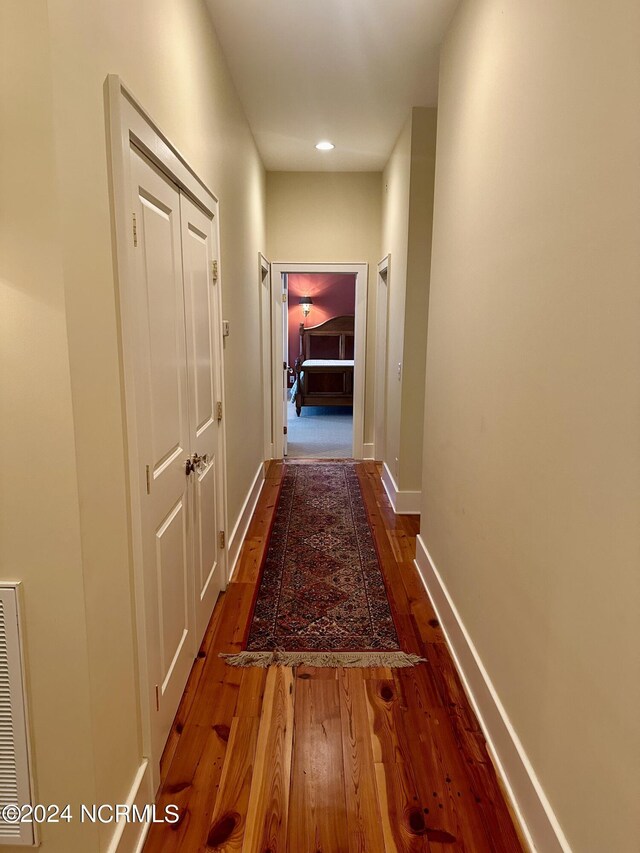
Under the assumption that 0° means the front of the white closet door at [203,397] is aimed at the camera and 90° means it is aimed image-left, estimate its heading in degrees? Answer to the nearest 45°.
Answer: approximately 270°

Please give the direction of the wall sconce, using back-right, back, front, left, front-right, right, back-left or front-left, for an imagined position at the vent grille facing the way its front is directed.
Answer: back-left

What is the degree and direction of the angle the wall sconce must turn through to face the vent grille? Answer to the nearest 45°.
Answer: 0° — it already faces it

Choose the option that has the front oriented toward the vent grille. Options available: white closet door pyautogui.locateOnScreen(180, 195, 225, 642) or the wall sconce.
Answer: the wall sconce

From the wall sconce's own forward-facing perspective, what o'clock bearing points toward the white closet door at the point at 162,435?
The white closet door is roughly at 12 o'clock from the wall sconce.

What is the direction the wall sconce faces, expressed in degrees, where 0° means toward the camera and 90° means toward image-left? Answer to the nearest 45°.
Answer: approximately 0°

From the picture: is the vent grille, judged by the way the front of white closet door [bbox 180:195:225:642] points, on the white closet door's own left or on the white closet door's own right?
on the white closet door's own right
